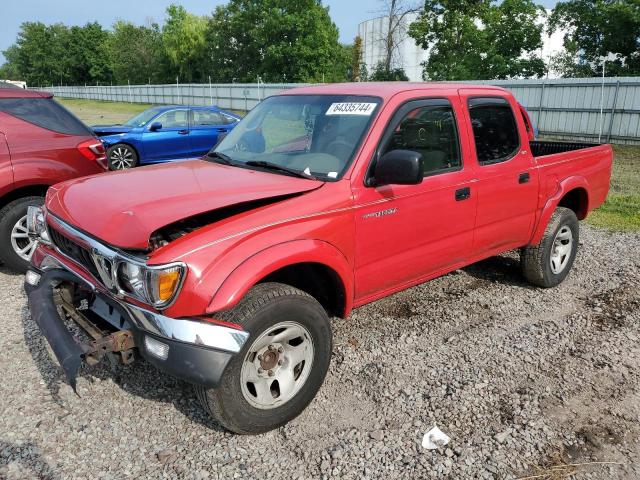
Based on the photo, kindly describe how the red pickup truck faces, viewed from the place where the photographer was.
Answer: facing the viewer and to the left of the viewer

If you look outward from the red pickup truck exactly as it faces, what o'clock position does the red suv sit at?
The red suv is roughly at 3 o'clock from the red pickup truck.

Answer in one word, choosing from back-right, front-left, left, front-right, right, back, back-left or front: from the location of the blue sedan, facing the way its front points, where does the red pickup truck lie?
left

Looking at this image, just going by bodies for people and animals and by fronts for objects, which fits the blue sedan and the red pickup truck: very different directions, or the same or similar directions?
same or similar directions

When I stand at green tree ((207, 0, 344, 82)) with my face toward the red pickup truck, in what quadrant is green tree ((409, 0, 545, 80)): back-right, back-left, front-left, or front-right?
front-left

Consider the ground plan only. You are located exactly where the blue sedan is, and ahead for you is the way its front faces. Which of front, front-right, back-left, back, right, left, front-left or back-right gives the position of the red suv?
left

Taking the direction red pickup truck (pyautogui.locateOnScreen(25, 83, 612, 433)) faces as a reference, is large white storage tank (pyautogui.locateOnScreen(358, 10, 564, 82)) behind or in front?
behind

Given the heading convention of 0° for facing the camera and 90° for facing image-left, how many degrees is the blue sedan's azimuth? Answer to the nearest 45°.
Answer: approximately 90°

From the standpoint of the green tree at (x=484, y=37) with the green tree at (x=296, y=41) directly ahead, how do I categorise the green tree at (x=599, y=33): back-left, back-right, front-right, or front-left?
back-right

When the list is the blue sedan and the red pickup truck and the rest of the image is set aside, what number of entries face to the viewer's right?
0

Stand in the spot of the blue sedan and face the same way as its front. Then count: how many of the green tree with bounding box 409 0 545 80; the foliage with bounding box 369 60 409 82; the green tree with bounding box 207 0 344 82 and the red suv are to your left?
1

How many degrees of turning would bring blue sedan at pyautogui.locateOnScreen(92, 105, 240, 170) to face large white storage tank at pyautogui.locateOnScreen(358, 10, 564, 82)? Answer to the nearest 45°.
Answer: approximately 135° to its right
